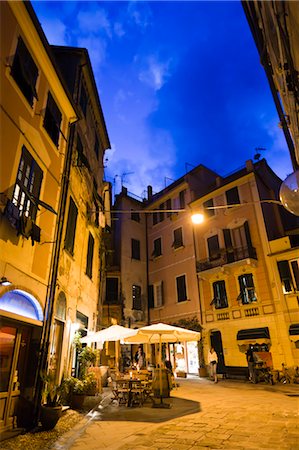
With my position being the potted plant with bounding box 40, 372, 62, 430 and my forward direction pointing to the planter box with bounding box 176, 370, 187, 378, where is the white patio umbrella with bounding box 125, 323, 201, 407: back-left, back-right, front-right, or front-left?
front-right

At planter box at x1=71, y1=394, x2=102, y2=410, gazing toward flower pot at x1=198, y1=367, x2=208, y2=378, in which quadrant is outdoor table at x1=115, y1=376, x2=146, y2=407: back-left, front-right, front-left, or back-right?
front-right

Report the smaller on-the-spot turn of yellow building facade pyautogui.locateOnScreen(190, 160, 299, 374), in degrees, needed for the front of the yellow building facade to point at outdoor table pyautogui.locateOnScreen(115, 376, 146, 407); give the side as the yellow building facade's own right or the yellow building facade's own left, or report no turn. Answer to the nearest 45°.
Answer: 0° — it already faces it

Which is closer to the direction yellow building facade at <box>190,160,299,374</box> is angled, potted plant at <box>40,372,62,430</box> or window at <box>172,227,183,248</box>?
the potted plant

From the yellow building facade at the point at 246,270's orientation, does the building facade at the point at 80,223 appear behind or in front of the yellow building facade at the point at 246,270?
in front

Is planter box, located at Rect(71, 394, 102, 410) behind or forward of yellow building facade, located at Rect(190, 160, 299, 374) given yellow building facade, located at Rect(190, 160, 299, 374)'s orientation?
forward

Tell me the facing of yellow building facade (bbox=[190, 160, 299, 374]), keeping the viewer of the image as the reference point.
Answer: facing the viewer and to the left of the viewer

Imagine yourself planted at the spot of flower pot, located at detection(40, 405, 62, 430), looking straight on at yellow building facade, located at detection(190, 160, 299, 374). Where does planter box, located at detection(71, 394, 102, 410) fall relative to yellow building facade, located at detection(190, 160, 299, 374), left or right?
left
